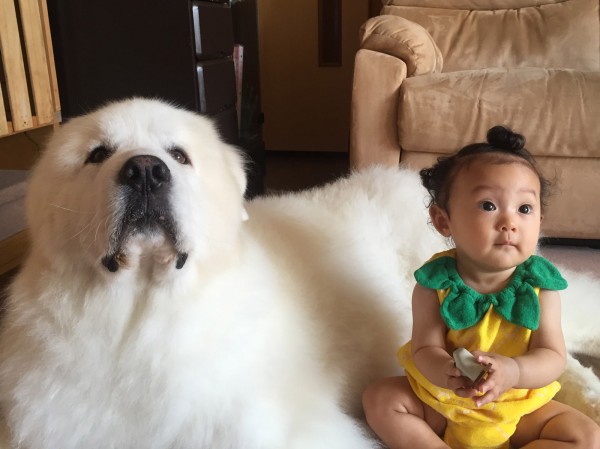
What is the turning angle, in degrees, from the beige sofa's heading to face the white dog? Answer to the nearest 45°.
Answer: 0° — it already faces it

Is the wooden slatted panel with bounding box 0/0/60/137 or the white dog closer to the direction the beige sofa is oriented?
the white dog

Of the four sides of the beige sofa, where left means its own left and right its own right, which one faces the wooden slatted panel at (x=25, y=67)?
right

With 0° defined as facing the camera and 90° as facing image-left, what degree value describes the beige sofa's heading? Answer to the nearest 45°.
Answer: approximately 0°

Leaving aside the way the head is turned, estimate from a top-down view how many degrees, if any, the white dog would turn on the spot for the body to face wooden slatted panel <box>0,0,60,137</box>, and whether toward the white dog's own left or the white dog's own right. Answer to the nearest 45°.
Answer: approximately 90° to the white dog's own right

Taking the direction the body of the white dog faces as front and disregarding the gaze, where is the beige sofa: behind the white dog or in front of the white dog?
behind
